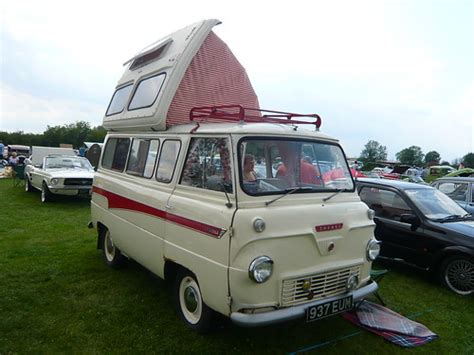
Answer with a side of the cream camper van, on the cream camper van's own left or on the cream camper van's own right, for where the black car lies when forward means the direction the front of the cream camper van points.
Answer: on the cream camper van's own left

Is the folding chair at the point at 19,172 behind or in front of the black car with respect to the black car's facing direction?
behind

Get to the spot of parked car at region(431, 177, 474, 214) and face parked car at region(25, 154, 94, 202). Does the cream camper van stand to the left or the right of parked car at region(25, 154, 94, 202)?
left

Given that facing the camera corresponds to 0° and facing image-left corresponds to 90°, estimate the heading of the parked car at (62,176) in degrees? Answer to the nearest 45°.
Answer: approximately 315°

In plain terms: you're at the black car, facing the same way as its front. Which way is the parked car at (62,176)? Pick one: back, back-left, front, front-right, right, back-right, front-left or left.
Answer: back-right

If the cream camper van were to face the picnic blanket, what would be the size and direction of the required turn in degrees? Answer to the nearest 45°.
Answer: approximately 45° to its left

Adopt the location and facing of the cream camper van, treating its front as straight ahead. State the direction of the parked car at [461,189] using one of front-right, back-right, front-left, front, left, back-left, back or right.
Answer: left

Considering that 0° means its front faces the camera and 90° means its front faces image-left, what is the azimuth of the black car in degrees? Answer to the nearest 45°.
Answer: approximately 315°

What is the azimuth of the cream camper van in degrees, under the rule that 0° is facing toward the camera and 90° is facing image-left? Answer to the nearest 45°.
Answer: approximately 315°
